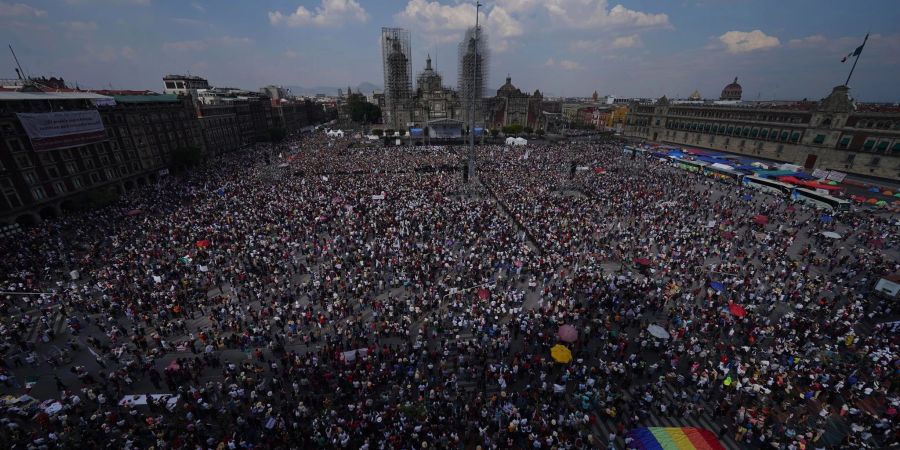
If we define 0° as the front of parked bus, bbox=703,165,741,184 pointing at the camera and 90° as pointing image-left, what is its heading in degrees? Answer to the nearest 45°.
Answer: approximately 315°

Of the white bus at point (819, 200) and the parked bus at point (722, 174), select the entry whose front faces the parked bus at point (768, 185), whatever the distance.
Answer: the parked bus at point (722, 174)

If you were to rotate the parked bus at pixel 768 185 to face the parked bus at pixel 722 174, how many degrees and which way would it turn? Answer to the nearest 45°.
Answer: approximately 180°

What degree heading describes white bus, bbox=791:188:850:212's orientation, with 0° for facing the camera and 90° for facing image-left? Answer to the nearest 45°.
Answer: approximately 315°

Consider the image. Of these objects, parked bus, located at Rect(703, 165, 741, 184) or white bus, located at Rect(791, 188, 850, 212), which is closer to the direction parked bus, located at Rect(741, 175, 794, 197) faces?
the white bus

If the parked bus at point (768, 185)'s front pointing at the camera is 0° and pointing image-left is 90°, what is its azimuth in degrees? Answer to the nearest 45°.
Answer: approximately 315°

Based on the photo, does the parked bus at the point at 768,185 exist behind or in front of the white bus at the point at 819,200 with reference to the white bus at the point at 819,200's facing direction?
behind
